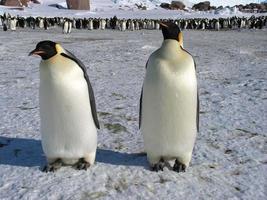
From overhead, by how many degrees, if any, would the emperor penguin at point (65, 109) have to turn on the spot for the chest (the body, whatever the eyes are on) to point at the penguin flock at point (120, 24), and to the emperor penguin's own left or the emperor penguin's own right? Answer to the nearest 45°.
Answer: approximately 135° to the emperor penguin's own right

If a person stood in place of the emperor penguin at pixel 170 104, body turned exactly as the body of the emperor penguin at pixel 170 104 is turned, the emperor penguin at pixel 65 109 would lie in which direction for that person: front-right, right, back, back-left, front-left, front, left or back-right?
right

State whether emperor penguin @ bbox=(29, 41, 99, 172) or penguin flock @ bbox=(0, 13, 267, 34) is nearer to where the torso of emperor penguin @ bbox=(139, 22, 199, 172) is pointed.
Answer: the emperor penguin

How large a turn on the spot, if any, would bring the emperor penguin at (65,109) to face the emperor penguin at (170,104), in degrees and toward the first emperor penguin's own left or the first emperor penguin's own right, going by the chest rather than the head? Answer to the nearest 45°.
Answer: approximately 135° to the first emperor penguin's own left

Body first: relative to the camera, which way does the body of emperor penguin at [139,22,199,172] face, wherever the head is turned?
toward the camera

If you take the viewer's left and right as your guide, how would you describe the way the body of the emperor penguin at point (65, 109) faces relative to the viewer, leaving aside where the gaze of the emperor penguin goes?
facing the viewer and to the left of the viewer

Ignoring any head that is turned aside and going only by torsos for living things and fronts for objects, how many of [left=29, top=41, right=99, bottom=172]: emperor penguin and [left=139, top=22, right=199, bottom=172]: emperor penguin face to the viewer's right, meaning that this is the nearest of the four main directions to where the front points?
0

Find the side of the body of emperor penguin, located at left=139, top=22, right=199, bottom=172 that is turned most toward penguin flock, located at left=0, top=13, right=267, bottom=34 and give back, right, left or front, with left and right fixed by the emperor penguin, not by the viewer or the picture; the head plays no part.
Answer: back
